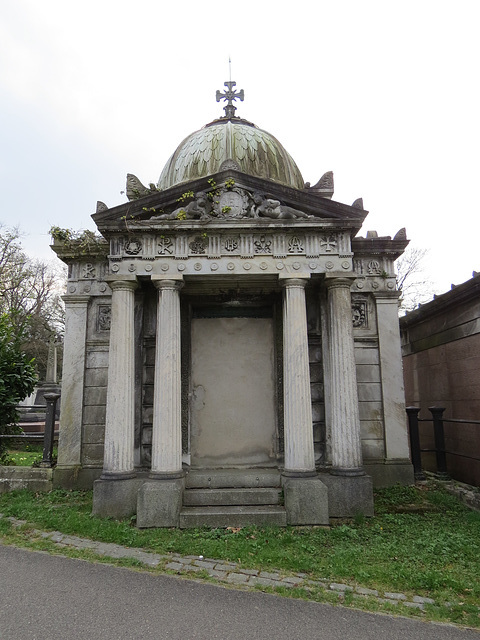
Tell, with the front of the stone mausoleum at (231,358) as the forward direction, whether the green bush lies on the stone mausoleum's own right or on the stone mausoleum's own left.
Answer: on the stone mausoleum's own right

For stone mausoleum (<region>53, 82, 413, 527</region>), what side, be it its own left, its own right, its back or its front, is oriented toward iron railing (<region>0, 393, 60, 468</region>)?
right

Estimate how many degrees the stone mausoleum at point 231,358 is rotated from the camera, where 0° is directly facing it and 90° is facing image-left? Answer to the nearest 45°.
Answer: approximately 0°
